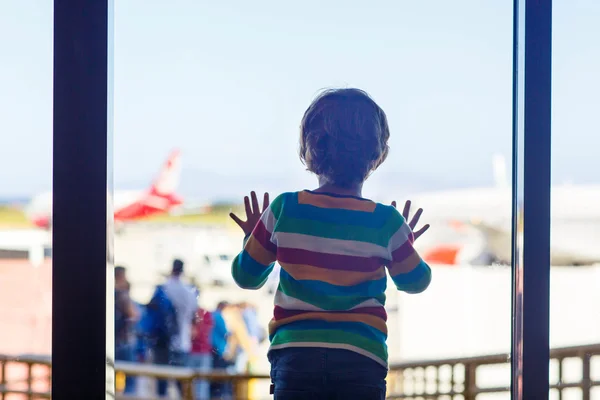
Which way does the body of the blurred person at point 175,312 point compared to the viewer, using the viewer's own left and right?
facing away from the viewer

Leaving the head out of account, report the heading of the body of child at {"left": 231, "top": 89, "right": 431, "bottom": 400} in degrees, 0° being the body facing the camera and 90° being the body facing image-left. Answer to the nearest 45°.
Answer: approximately 180°

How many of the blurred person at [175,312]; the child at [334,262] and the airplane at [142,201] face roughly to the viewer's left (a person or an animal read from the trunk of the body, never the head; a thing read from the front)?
1

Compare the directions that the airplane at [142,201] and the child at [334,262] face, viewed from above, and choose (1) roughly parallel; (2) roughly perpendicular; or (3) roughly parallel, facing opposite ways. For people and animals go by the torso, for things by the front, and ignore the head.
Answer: roughly perpendicular

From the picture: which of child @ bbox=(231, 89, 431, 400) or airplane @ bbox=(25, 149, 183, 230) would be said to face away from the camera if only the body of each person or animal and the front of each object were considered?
the child

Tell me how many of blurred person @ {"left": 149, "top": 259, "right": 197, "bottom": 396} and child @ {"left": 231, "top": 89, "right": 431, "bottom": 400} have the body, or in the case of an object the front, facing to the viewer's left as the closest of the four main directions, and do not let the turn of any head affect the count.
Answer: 0

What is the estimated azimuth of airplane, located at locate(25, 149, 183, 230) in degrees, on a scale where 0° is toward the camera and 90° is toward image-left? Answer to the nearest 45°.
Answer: approximately 90°

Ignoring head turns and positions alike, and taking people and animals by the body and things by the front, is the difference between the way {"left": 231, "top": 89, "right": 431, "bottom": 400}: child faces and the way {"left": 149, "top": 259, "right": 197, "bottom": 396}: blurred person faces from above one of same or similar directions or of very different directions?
same or similar directions
